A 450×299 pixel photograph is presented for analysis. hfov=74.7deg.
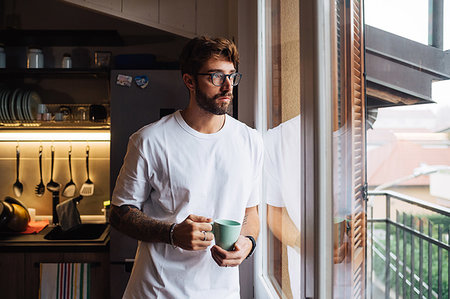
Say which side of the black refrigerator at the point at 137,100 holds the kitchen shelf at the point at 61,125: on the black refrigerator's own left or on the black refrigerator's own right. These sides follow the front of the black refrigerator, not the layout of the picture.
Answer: on the black refrigerator's own right

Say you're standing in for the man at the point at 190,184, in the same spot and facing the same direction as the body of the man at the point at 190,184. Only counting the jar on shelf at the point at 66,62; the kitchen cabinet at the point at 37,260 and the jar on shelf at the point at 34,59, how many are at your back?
3

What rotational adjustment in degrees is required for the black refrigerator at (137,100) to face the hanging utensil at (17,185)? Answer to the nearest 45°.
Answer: approximately 135° to its right

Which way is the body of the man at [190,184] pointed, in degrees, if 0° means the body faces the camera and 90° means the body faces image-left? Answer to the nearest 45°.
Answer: approximately 315°

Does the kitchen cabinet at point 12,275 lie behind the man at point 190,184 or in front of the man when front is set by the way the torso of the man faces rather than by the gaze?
behind
